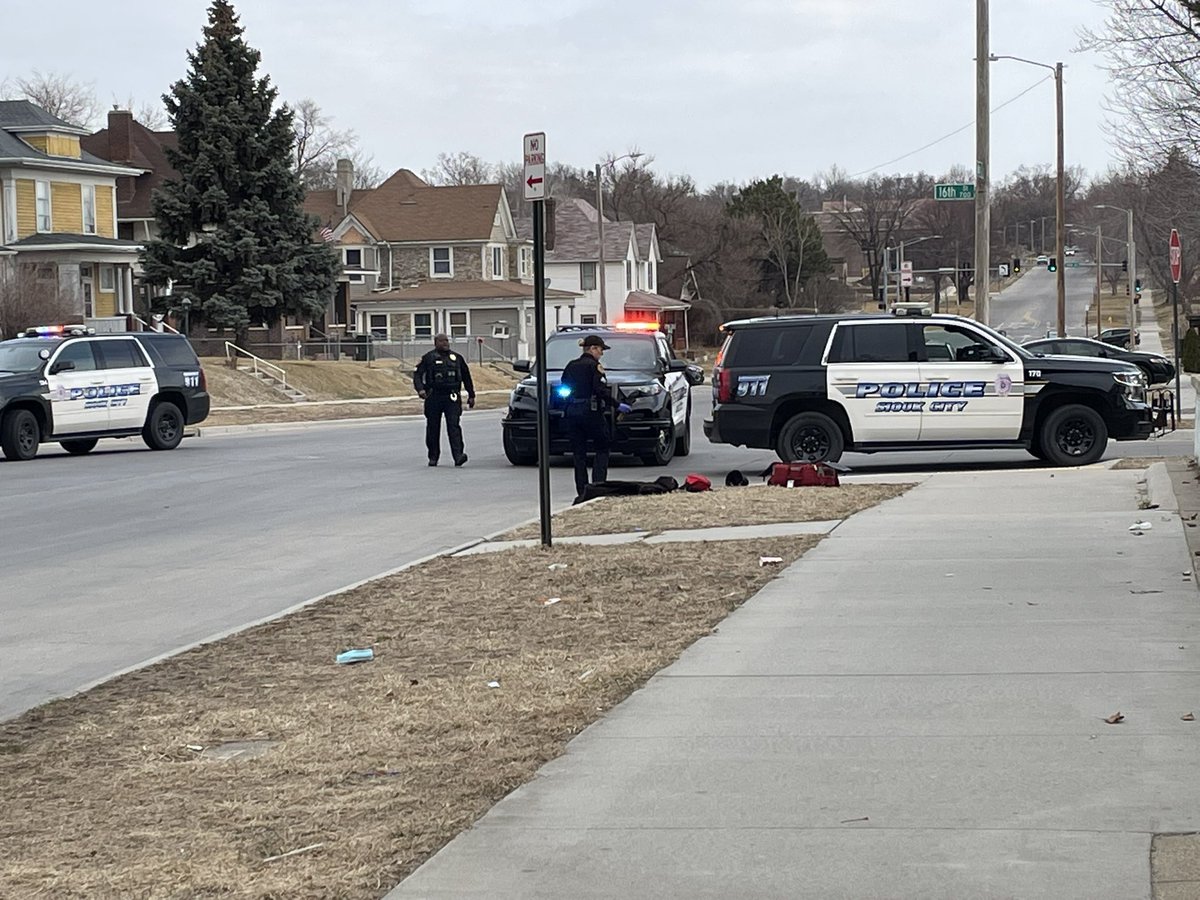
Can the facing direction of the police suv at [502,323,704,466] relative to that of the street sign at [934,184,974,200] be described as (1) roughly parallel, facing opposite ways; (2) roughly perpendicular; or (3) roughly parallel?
roughly parallel

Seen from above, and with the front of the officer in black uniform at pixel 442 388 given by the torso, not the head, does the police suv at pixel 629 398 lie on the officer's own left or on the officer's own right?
on the officer's own left

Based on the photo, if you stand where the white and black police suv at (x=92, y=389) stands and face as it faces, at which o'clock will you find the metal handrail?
The metal handrail is roughly at 5 o'clock from the white and black police suv.

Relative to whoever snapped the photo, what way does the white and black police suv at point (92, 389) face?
facing the viewer and to the left of the viewer

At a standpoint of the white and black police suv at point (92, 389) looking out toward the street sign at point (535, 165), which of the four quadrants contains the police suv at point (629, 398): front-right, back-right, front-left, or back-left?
front-left

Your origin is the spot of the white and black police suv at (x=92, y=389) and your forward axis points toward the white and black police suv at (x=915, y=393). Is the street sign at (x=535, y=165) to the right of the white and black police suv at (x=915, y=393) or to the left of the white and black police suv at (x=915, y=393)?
right

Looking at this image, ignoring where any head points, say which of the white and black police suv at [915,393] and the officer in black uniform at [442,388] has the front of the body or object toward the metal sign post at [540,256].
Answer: the officer in black uniform

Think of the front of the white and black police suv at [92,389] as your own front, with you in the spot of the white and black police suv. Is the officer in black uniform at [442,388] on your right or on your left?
on your left

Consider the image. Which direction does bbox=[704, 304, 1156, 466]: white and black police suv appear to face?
to the viewer's right

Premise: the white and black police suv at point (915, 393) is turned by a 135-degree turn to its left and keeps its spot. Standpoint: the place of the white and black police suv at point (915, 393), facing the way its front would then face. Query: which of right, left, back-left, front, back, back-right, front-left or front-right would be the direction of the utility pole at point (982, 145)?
front-right

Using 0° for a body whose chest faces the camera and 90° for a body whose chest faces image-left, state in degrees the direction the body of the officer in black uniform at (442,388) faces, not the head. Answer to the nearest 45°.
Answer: approximately 0°

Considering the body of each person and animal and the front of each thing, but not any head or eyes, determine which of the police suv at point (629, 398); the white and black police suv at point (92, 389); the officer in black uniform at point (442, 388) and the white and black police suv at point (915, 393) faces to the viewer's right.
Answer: the white and black police suv at point (915, 393)

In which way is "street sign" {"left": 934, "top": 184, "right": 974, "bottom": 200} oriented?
toward the camera

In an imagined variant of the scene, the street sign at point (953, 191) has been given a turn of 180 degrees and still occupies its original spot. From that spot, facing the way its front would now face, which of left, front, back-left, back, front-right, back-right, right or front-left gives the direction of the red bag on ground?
back

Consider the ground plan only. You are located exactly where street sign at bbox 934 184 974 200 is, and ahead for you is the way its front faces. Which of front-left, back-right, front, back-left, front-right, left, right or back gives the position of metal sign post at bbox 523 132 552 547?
front
